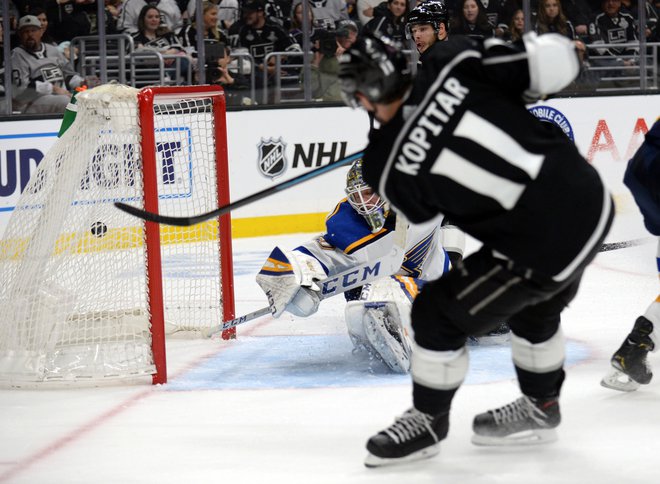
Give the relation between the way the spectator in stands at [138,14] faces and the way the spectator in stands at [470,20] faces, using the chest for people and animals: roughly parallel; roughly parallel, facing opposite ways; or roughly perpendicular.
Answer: roughly parallel

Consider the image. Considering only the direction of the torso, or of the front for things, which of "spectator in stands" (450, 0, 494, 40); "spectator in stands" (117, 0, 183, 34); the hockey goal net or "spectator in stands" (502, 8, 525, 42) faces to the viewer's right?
the hockey goal net

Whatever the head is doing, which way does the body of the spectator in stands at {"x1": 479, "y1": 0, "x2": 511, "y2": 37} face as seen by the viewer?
toward the camera

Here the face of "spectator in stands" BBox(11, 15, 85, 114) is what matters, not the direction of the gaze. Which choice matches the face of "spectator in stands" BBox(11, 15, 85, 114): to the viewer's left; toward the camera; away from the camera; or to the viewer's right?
toward the camera

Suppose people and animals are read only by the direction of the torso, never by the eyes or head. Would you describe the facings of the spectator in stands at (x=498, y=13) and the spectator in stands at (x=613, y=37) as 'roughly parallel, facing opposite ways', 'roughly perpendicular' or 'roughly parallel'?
roughly parallel

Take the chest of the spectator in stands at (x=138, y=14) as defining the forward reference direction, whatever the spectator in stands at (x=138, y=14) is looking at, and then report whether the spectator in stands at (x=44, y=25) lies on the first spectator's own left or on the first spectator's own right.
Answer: on the first spectator's own right

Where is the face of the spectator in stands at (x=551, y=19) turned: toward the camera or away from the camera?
toward the camera

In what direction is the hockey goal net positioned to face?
to the viewer's right

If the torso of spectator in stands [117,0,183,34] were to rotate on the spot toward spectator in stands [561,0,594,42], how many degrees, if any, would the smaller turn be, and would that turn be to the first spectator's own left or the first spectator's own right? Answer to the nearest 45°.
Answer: approximately 90° to the first spectator's own left

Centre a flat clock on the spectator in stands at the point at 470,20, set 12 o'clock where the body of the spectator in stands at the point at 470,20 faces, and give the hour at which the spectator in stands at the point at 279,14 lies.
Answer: the spectator in stands at the point at 279,14 is roughly at 2 o'clock from the spectator in stands at the point at 470,20.

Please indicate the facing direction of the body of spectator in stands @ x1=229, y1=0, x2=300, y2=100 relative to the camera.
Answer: toward the camera

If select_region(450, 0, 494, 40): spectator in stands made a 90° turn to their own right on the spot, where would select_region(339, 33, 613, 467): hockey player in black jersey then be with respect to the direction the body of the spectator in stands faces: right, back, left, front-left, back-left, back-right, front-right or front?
left

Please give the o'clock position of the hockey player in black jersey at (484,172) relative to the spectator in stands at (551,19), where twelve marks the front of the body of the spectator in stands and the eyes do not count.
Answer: The hockey player in black jersey is roughly at 12 o'clock from the spectator in stands.

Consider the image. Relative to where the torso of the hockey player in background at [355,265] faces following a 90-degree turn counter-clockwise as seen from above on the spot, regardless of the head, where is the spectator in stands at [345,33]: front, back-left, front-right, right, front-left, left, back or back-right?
front-left
